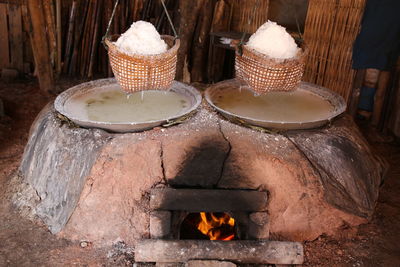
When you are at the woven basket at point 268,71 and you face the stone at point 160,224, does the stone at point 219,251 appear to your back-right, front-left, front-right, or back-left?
front-left

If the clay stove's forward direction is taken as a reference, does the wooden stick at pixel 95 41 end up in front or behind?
behind

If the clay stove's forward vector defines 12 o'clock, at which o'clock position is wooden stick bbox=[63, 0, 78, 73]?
The wooden stick is roughly at 5 o'clock from the clay stove.

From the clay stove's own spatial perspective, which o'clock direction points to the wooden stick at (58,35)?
The wooden stick is roughly at 5 o'clock from the clay stove.

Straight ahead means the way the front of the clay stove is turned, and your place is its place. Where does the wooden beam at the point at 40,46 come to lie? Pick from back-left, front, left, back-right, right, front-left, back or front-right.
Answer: back-right

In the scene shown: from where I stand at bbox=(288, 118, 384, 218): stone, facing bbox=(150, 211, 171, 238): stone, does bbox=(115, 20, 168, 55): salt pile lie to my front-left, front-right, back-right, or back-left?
front-right

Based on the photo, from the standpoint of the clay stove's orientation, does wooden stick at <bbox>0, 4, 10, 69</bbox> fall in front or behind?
behind

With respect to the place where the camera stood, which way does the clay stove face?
facing the viewer

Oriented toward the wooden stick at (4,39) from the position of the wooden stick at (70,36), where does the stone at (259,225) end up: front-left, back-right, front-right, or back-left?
back-left
